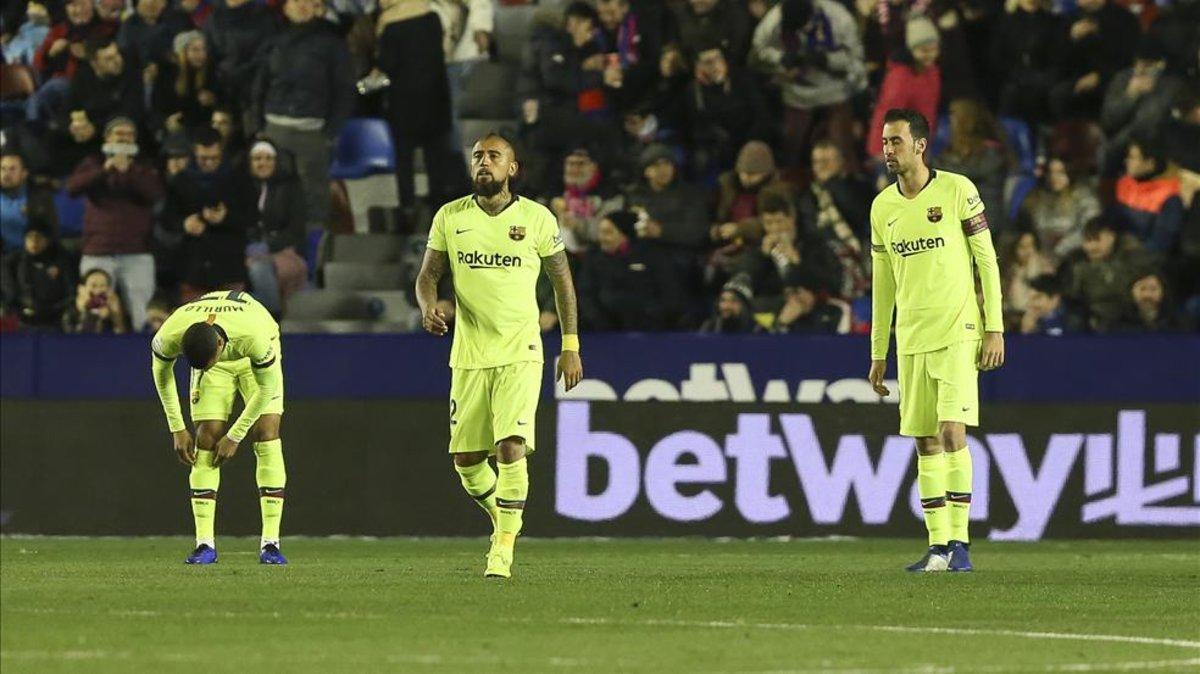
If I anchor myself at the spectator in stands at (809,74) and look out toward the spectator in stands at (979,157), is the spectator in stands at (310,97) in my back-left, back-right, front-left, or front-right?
back-right

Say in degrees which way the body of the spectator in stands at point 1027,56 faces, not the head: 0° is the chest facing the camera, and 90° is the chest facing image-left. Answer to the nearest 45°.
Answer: approximately 0°

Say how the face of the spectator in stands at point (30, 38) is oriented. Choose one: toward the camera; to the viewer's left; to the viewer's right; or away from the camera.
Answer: toward the camera

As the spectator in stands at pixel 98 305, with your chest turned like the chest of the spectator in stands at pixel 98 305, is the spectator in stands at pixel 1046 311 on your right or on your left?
on your left

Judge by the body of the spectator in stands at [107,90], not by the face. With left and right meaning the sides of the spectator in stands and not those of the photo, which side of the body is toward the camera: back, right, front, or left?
front

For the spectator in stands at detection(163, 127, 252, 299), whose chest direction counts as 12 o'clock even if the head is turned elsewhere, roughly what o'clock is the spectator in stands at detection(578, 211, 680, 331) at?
the spectator in stands at detection(578, 211, 680, 331) is roughly at 10 o'clock from the spectator in stands at detection(163, 127, 252, 299).

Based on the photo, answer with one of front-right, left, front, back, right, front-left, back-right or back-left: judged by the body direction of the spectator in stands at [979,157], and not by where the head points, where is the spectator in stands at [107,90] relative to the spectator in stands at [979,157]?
front-right

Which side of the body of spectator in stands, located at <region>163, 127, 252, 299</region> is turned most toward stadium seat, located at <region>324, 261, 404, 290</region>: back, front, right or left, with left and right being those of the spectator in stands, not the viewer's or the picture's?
left

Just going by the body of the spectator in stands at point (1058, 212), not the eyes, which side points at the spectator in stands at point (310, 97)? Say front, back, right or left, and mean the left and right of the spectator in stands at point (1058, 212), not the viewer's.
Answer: right

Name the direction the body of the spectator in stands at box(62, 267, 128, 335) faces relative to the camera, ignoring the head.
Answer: toward the camera

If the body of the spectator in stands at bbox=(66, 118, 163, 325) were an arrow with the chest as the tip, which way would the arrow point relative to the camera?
toward the camera

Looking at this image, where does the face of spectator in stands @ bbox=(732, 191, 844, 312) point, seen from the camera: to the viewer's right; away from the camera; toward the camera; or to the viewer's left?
toward the camera
